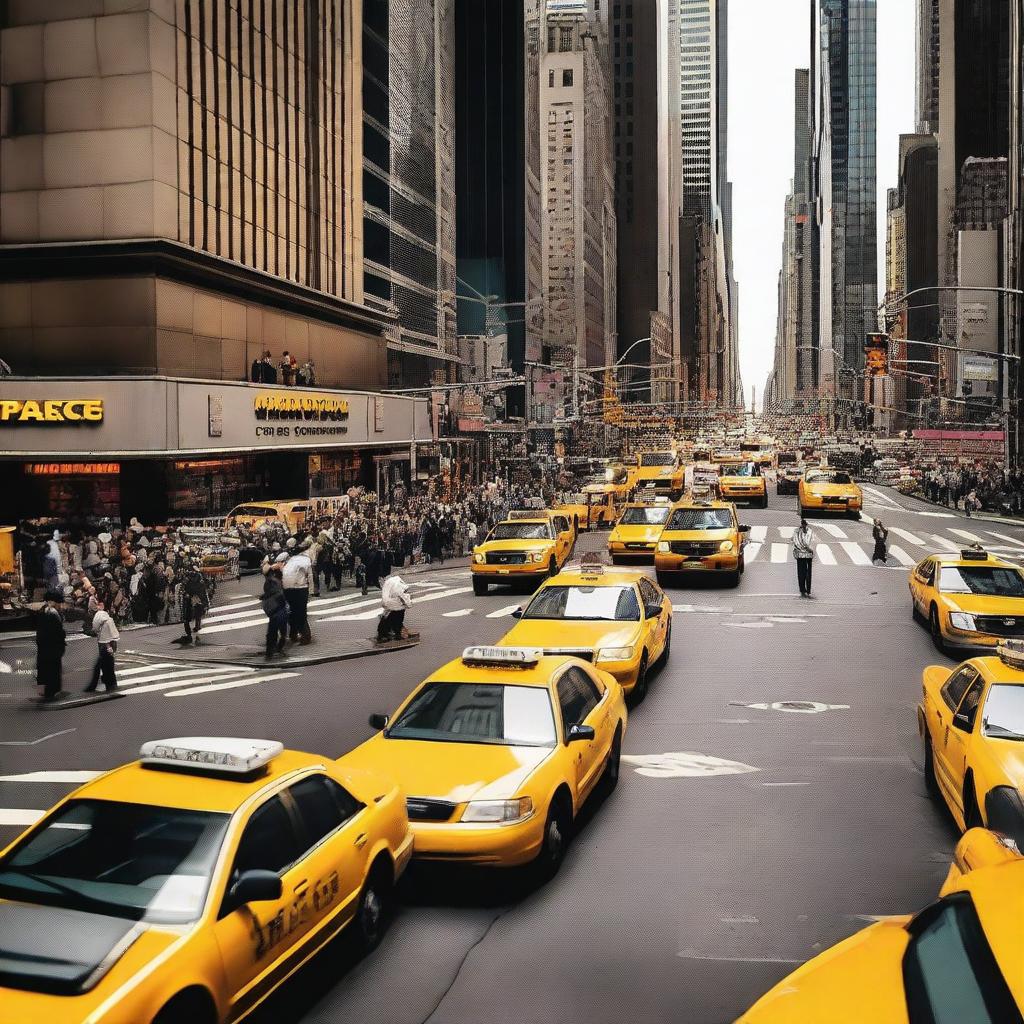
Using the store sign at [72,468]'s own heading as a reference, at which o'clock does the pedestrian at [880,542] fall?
The pedestrian is roughly at 10 o'clock from the store sign.

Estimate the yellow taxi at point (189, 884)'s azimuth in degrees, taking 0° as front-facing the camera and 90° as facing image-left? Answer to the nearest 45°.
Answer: approximately 45°

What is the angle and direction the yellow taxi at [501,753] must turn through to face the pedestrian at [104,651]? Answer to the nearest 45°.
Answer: approximately 90° to its right

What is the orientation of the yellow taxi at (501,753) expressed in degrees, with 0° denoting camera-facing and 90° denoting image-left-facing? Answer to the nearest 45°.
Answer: approximately 45°

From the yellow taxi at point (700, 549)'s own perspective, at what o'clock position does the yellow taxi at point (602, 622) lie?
the yellow taxi at point (602, 622) is roughly at 12 o'clock from the yellow taxi at point (700, 549).

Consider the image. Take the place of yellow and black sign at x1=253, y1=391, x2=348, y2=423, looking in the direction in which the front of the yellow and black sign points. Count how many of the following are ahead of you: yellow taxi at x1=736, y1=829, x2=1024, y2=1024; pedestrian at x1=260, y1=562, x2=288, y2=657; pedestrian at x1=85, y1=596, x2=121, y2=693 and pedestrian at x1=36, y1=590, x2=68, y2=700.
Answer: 4

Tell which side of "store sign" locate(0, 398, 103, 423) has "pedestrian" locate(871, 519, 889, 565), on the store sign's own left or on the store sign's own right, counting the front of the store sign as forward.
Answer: on the store sign's own left

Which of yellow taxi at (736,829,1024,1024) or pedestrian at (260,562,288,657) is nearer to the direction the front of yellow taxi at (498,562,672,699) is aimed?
the yellow taxi
